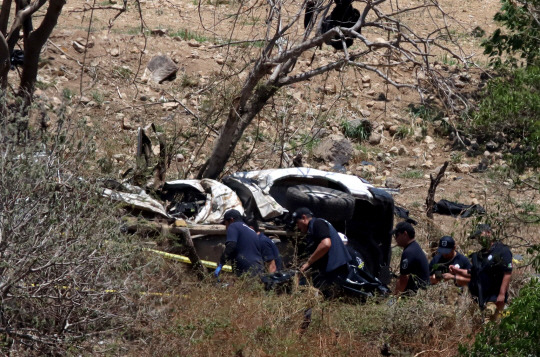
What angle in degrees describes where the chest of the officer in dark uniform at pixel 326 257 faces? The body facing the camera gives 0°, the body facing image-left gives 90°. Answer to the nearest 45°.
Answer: approximately 90°

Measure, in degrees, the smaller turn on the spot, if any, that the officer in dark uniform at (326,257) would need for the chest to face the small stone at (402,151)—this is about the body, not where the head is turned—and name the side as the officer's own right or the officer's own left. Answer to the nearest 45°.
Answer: approximately 90° to the officer's own right

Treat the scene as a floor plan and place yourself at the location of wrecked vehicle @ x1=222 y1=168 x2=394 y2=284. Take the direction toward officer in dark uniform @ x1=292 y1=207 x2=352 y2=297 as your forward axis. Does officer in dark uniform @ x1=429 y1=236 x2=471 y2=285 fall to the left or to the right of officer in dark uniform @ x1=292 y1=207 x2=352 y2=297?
left

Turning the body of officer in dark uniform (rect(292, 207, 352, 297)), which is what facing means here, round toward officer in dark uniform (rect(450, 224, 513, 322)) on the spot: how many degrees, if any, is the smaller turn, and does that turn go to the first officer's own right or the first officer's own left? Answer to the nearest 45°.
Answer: approximately 180°

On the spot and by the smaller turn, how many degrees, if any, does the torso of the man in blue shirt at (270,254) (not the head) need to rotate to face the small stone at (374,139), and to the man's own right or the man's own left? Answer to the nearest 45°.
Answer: approximately 90° to the man's own right

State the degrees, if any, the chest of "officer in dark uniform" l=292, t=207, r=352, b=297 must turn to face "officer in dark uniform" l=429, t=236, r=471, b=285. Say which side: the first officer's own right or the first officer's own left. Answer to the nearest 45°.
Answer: approximately 135° to the first officer's own right

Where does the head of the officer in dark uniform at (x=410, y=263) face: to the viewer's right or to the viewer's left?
to the viewer's left

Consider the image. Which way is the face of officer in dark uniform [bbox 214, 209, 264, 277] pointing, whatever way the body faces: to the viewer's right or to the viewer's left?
to the viewer's left
